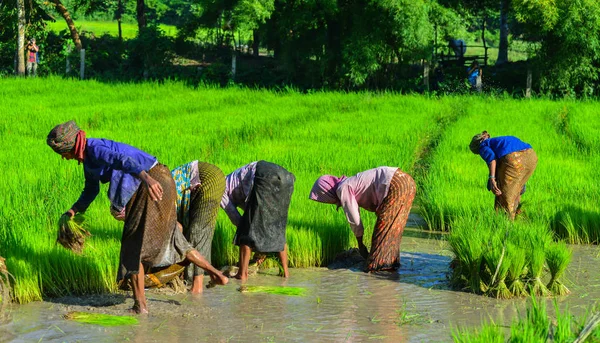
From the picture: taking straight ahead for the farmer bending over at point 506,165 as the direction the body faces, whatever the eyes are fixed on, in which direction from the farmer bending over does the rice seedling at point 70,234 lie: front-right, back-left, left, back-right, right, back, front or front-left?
front-left

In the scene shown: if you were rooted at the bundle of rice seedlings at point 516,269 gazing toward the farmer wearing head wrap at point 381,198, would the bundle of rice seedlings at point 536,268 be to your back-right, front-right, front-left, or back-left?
back-right

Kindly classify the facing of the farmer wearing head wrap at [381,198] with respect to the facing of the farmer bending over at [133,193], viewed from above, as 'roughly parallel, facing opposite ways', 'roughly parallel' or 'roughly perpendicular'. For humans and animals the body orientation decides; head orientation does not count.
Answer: roughly parallel

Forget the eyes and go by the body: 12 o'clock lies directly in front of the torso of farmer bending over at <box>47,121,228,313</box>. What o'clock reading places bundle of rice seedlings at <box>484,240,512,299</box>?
The bundle of rice seedlings is roughly at 6 o'clock from the farmer bending over.

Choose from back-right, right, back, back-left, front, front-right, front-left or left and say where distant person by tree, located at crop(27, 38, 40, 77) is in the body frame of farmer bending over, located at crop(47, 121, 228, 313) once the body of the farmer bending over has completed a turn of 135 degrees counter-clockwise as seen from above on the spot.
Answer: back-left

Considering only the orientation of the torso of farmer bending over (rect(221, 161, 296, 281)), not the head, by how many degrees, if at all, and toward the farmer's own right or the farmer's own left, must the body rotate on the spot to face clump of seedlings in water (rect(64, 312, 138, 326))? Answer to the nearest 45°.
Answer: approximately 90° to the farmer's own left

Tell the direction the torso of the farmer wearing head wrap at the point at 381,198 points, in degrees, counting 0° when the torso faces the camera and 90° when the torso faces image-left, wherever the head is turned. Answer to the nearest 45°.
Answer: approximately 90°

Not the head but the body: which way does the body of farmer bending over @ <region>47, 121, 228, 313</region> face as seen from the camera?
to the viewer's left

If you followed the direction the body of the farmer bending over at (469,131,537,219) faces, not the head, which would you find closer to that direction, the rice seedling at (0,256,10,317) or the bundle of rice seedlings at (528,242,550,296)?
the rice seedling

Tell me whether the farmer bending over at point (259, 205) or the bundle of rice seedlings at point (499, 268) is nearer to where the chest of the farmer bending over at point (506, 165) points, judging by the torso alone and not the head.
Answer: the farmer bending over

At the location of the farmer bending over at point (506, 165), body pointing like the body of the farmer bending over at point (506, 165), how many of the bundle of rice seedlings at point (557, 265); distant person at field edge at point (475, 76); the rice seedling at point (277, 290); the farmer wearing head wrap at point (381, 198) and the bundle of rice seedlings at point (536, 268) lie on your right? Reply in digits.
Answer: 1

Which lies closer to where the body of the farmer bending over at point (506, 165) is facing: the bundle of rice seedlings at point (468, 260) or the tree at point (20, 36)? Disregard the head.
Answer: the tree

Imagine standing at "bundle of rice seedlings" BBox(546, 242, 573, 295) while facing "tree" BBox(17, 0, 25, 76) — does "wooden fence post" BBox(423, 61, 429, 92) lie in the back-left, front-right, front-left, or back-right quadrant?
front-right

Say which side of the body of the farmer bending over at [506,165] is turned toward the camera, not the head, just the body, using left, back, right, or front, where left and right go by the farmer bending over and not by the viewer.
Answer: left

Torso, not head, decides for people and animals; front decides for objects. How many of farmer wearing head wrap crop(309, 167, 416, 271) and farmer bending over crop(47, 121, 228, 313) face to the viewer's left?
2

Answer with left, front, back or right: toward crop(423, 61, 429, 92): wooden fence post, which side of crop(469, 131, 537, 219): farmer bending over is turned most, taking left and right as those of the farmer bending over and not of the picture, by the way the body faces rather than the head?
right

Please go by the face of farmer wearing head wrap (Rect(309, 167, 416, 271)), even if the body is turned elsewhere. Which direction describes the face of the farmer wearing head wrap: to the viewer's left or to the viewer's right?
to the viewer's left
